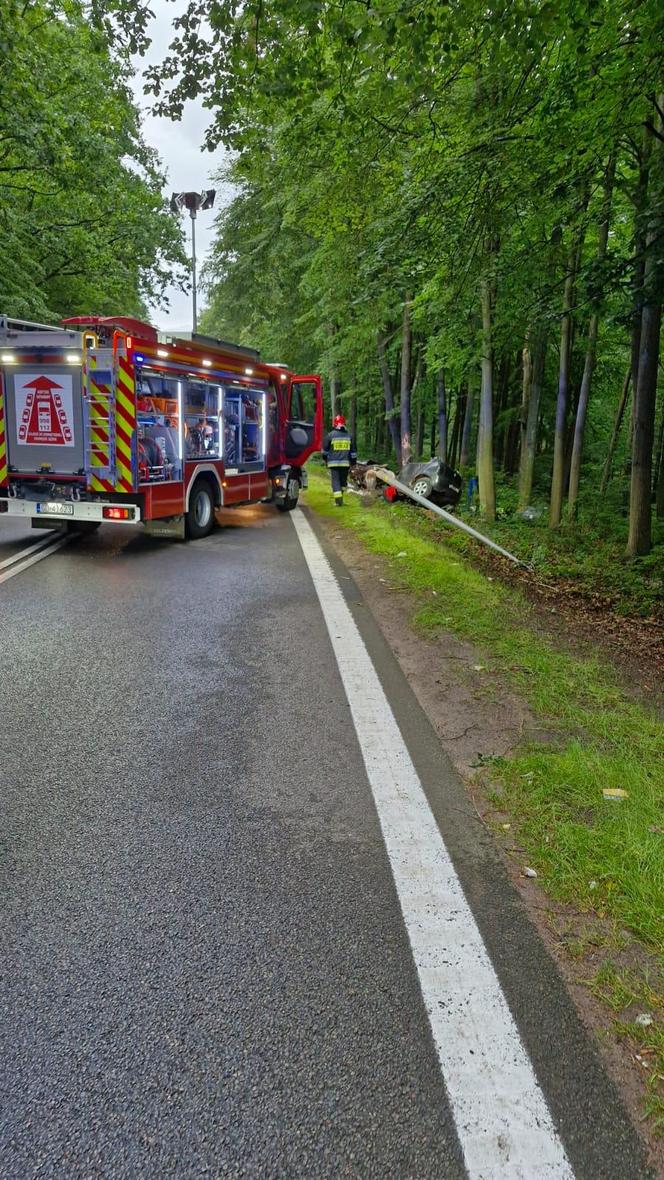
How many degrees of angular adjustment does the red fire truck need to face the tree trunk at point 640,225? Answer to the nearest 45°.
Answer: approximately 45° to its right

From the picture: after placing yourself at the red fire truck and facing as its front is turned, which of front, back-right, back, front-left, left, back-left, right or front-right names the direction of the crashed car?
front

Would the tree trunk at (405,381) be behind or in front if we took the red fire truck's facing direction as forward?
in front

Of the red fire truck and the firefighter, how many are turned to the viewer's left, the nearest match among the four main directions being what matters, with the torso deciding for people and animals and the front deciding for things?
0

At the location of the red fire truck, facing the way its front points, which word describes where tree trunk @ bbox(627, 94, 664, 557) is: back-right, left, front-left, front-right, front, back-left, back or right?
front-right

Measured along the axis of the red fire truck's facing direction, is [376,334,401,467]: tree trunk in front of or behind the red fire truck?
in front

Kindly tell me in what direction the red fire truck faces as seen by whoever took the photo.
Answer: facing away from the viewer and to the right of the viewer

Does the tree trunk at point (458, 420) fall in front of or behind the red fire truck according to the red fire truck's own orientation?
in front
